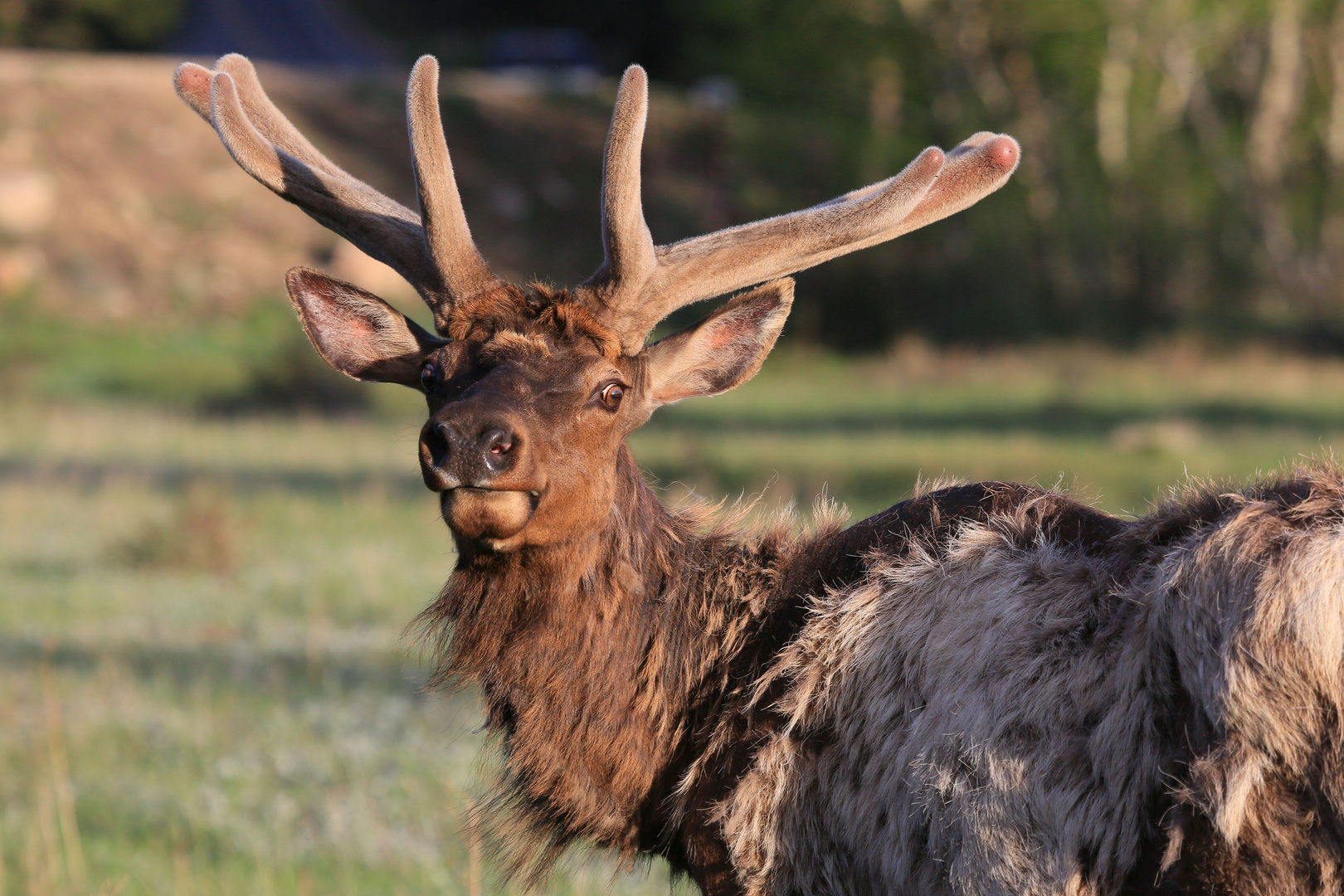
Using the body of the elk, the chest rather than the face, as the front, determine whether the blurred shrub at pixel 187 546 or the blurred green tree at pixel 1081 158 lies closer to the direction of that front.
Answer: the blurred shrub

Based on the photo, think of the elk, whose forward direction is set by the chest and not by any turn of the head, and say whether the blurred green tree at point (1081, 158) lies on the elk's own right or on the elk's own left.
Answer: on the elk's own right

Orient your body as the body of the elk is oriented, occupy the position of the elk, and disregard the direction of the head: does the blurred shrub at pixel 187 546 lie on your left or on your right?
on your right

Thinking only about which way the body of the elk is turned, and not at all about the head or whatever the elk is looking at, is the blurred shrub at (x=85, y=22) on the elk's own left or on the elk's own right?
on the elk's own right

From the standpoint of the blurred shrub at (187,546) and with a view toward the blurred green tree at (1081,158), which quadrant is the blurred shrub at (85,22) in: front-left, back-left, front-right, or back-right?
front-left

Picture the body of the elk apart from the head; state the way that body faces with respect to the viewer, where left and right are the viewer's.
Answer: facing to the left of the viewer

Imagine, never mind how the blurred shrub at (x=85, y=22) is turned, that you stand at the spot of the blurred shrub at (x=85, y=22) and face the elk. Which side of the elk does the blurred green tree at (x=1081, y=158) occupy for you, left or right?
left

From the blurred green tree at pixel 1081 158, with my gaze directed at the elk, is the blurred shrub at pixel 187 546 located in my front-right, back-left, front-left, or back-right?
front-right
